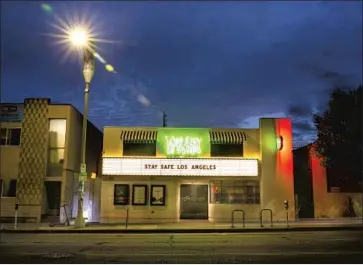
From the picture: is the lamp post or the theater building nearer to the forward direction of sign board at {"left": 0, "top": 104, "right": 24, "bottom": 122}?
the lamp post

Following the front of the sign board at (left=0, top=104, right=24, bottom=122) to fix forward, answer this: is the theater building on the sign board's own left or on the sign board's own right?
on the sign board's own left

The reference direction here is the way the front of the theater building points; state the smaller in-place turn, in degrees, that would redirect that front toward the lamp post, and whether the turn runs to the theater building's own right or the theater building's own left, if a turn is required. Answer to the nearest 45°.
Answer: approximately 45° to the theater building's own right

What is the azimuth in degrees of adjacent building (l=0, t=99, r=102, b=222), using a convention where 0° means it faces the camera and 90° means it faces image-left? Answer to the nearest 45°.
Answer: approximately 0°

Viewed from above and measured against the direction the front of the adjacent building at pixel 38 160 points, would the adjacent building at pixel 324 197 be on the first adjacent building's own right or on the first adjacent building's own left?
on the first adjacent building's own left

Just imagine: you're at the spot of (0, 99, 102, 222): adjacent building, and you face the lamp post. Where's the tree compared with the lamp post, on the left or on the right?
left

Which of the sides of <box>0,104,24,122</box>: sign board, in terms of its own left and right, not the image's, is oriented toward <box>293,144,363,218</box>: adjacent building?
left

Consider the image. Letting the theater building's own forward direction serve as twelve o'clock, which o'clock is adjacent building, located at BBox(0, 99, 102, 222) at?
The adjacent building is roughly at 3 o'clock from the theater building.

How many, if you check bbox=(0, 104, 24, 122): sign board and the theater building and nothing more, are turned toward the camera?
2
